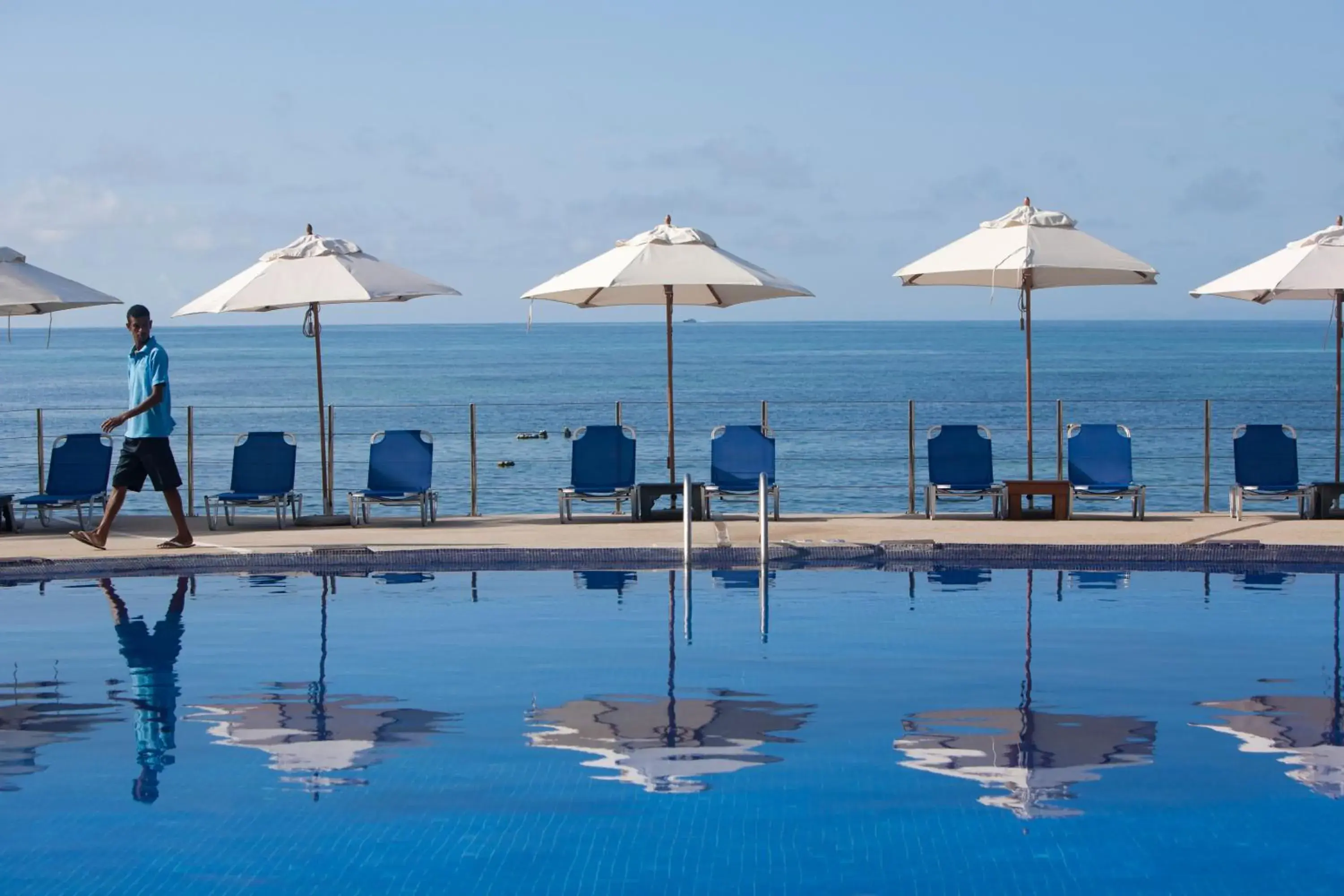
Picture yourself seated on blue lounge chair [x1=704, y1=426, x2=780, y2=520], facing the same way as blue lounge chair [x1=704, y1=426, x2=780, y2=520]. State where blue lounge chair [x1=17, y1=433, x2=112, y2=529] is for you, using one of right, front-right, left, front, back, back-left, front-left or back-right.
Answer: right

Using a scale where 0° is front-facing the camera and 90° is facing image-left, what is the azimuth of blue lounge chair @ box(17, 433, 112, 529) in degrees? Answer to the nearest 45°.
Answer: approximately 45°

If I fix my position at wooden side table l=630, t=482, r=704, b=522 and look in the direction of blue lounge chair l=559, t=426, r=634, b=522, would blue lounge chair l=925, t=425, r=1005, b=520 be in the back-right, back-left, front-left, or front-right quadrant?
back-right

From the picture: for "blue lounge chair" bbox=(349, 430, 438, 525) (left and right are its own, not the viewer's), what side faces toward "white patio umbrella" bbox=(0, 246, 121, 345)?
right

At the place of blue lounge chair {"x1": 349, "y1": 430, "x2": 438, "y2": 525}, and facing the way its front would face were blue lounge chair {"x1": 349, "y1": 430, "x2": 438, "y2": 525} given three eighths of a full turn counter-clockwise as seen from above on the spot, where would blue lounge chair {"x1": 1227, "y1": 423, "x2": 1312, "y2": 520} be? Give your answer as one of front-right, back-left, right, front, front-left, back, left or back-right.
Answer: front-right

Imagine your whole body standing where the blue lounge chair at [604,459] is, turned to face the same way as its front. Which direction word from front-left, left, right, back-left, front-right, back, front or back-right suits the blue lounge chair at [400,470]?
right

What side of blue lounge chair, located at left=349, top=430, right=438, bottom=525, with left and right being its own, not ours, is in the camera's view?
front

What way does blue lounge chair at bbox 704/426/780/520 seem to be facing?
toward the camera

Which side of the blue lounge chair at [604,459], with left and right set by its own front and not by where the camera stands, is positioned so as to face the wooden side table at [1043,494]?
left

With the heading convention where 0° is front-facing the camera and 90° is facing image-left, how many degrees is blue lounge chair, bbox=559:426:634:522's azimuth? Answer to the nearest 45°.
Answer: approximately 0°

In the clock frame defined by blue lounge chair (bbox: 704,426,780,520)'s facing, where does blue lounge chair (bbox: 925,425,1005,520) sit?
blue lounge chair (bbox: 925,425,1005,520) is roughly at 9 o'clock from blue lounge chair (bbox: 704,426,780,520).

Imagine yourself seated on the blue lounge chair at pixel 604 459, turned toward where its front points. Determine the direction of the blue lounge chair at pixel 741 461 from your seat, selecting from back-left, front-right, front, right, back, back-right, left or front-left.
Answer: left

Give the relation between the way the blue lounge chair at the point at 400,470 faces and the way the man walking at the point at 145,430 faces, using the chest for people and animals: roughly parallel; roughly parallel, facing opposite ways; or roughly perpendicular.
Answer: roughly perpendicular
